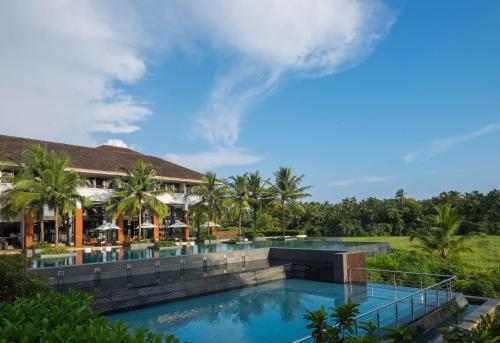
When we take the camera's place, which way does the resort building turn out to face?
facing the viewer and to the right of the viewer

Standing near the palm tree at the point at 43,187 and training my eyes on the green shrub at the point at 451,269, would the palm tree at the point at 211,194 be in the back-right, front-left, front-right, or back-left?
front-left

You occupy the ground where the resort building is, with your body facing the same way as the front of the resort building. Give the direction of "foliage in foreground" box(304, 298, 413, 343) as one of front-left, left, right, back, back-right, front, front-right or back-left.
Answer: front-right

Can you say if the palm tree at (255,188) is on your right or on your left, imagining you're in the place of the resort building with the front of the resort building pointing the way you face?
on your left

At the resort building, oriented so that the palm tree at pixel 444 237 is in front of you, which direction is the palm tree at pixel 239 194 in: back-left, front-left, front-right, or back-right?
front-left

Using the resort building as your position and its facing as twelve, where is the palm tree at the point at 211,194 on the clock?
The palm tree is roughly at 11 o'clock from the resort building.

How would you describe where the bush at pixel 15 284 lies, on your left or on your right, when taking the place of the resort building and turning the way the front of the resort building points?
on your right

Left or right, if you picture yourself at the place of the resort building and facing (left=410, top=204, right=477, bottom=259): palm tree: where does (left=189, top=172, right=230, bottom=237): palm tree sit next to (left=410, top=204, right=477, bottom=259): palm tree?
left

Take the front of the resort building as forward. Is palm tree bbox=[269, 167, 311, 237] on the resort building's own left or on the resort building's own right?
on the resort building's own left

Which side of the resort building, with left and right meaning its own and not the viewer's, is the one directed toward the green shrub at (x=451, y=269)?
front
